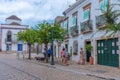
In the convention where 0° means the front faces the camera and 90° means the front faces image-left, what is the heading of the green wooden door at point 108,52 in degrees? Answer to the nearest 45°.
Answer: approximately 45°

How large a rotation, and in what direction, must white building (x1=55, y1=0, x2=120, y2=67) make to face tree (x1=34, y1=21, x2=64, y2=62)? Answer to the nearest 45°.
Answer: approximately 45° to its right

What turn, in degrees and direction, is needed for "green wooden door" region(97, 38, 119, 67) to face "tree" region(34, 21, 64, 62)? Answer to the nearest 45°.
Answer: approximately 90° to its right

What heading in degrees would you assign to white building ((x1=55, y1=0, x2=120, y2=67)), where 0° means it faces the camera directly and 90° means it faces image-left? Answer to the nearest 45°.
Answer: approximately 45°
